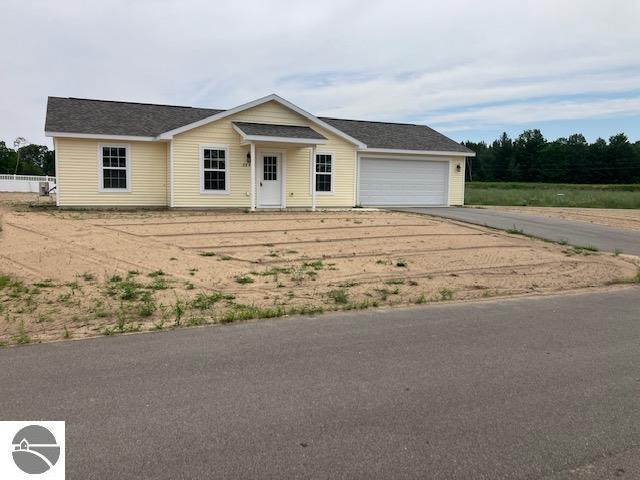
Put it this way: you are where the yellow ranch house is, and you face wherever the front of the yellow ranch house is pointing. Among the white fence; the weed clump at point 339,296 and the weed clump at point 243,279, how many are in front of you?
2

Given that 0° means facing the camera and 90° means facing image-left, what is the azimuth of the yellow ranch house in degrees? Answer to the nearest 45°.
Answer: approximately 0°

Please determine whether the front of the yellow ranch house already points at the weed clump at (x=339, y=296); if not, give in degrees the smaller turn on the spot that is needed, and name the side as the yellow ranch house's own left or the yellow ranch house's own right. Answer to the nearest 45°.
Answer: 0° — it already faces it

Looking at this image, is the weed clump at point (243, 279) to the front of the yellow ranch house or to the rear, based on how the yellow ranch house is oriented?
to the front

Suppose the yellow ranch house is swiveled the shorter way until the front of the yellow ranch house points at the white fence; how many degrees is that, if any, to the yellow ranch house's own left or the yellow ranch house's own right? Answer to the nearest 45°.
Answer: approximately 135° to the yellow ranch house's own right
